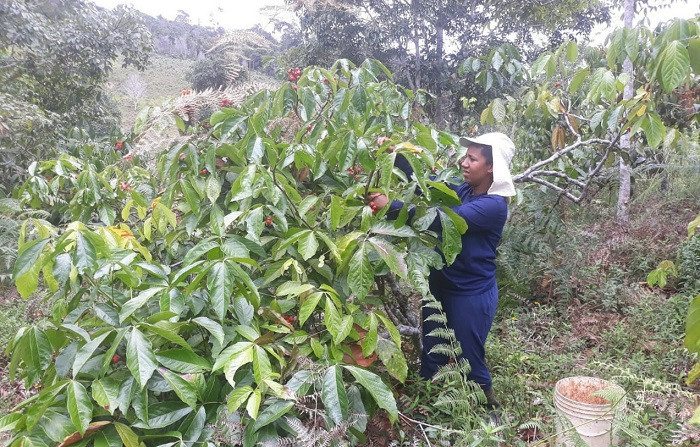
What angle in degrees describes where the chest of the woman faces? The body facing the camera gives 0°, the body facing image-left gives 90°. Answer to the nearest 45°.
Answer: approximately 90°

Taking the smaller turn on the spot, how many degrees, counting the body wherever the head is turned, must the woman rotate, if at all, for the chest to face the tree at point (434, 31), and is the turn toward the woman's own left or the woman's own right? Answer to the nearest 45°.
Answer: approximately 90° to the woman's own right

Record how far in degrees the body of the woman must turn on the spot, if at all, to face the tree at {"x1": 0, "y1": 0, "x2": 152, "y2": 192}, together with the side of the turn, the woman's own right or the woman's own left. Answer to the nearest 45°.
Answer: approximately 45° to the woman's own right

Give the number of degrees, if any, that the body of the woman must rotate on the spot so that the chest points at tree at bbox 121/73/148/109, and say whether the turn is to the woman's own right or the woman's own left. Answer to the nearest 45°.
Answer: approximately 45° to the woman's own right
